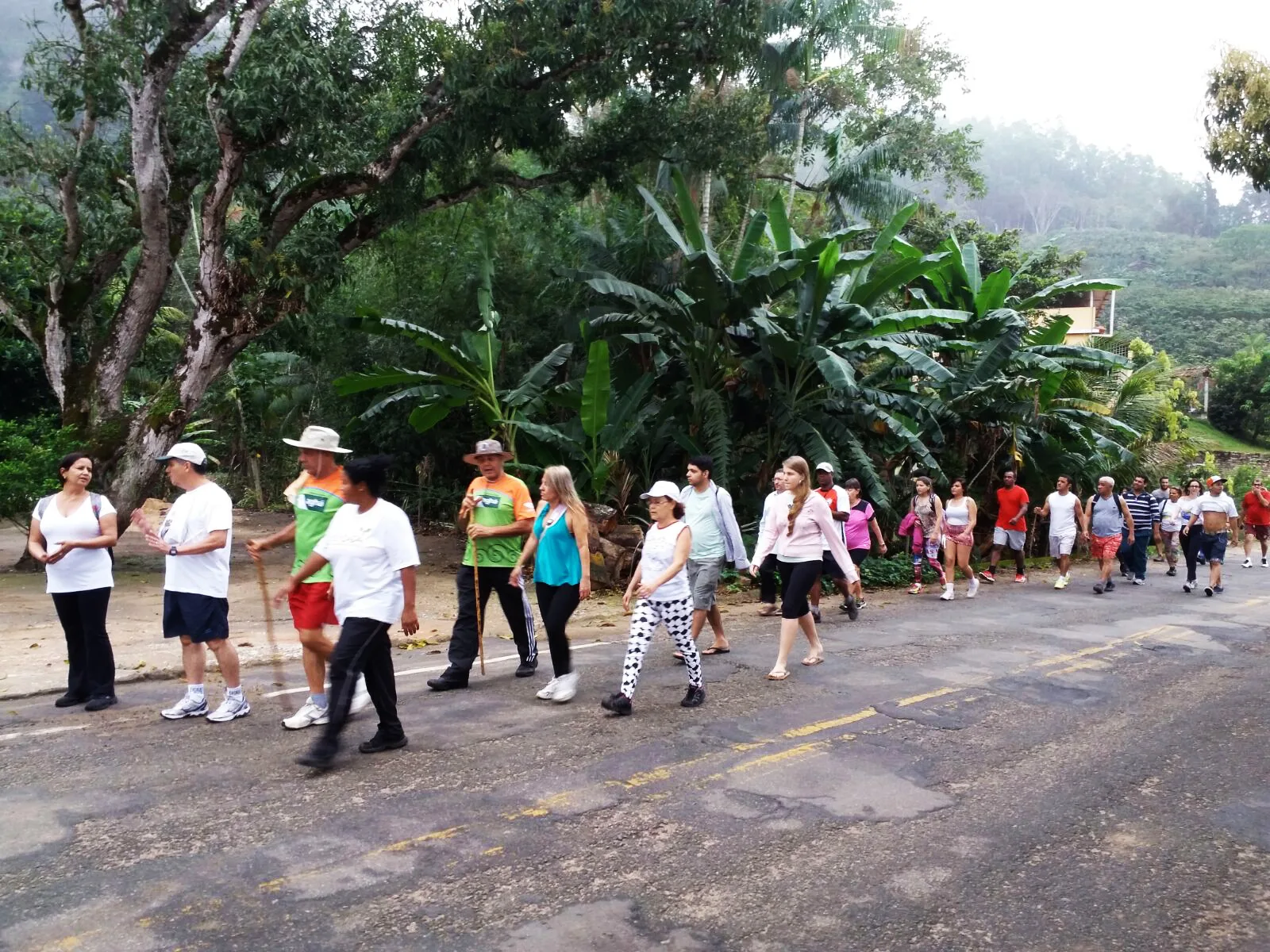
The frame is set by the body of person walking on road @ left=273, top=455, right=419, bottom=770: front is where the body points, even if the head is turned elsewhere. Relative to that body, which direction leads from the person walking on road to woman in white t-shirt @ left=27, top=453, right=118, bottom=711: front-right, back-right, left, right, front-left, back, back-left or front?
right

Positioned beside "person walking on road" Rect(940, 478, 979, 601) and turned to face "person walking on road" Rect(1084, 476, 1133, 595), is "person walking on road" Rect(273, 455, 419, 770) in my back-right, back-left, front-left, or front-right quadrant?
back-right

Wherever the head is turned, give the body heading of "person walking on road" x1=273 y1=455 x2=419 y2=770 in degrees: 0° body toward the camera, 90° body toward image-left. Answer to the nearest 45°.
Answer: approximately 45°

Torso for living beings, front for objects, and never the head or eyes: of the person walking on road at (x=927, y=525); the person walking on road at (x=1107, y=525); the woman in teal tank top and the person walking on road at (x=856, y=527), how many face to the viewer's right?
0

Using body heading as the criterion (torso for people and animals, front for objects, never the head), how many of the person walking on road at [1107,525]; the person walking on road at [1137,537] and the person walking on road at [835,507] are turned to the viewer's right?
0

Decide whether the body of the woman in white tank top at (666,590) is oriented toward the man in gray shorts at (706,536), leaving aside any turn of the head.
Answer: no

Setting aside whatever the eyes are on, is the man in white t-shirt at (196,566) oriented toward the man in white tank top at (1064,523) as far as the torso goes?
no

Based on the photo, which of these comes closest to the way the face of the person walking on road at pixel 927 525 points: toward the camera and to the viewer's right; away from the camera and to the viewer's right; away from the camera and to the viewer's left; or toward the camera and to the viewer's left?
toward the camera and to the viewer's left

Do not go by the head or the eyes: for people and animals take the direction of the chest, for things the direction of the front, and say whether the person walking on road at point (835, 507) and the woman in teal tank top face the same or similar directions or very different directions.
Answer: same or similar directions

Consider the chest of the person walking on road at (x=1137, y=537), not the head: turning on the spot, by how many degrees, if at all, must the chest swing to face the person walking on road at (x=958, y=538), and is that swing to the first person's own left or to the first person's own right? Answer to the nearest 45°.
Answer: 0° — they already face them

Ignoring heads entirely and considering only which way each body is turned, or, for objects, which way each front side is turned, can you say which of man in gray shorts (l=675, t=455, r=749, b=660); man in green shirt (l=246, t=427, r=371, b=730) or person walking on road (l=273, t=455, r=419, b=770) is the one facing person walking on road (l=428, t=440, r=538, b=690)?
the man in gray shorts

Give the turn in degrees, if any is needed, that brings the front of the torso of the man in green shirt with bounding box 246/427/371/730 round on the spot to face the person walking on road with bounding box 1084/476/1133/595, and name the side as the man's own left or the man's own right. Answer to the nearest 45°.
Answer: approximately 180°

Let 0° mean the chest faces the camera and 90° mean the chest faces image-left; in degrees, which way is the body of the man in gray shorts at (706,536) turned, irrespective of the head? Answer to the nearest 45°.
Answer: approximately 45°

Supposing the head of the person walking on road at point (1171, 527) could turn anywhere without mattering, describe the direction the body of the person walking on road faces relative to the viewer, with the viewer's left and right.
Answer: facing the viewer and to the left of the viewer

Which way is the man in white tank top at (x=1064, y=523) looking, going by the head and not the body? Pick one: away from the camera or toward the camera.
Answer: toward the camera

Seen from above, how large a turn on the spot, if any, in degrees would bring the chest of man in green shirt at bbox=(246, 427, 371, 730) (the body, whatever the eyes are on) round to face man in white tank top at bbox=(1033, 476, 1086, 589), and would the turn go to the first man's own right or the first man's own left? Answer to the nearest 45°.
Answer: approximately 180°

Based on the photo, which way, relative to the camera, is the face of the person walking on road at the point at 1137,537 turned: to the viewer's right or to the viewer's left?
to the viewer's left

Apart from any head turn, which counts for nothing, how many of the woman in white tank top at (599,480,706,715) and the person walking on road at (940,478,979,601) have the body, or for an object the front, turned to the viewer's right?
0

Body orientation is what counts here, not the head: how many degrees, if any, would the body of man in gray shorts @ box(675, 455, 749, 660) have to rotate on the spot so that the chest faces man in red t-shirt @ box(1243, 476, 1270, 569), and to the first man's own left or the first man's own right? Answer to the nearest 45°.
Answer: approximately 180°
